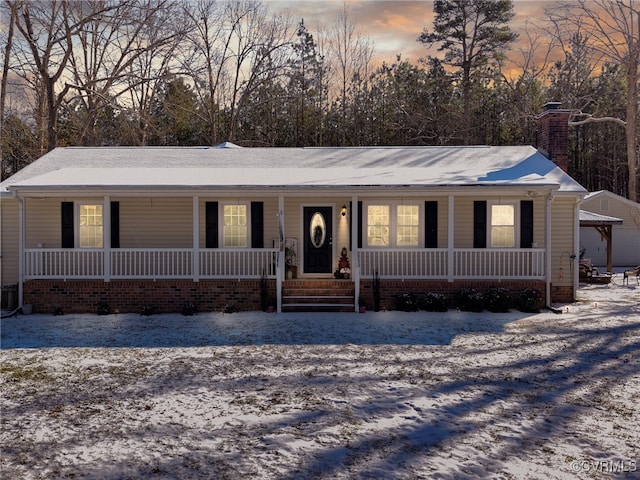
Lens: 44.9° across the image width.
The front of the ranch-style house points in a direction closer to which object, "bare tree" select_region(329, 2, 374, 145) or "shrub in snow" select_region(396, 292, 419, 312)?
the shrub in snow

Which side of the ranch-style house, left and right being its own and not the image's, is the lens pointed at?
front

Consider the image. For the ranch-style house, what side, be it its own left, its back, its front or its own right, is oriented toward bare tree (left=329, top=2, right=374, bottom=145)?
back

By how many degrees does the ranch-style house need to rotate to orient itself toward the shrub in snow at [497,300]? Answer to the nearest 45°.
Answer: approximately 90° to its left
